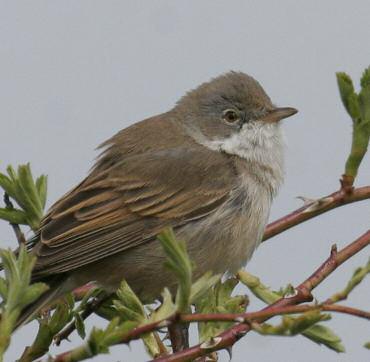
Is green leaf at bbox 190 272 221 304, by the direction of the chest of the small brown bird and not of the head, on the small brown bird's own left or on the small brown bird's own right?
on the small brown bird's own right

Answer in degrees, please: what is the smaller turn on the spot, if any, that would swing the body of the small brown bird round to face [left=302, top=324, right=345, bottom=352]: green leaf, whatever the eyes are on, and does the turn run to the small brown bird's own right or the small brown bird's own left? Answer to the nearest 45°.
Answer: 0° — it already faces it

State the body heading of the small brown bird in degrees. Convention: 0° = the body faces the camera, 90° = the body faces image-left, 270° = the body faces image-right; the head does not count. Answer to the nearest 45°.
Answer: approximately 270°

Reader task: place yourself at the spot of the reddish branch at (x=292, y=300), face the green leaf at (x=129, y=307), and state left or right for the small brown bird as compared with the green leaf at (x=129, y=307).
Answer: right

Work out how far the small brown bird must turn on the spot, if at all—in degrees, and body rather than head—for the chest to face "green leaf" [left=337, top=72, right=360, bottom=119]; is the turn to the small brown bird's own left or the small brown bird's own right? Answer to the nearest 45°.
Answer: approximately 45° to the small brown bird's own right

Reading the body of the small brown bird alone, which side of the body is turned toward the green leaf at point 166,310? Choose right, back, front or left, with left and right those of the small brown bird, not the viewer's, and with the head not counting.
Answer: right
